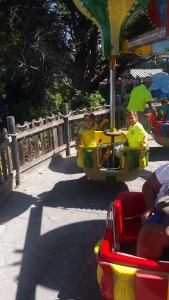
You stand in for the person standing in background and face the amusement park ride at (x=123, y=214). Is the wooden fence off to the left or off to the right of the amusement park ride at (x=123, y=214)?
right

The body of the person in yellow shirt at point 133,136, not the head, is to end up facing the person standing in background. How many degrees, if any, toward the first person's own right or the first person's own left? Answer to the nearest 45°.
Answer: approximately 135° to the first person's own right

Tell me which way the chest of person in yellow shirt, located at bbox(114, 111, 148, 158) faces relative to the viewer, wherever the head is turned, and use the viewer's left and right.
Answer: facing the viewer and to the left of the viewer

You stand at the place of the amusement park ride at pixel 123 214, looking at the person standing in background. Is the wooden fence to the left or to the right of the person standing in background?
left

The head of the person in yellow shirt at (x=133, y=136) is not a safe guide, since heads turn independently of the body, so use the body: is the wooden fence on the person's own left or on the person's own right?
on the person's own right

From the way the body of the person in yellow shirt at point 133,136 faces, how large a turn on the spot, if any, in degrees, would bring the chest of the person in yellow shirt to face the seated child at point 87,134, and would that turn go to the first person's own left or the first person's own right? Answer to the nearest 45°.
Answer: approximately 45° to the first person's own right
